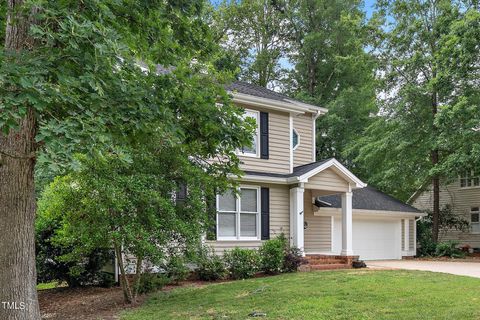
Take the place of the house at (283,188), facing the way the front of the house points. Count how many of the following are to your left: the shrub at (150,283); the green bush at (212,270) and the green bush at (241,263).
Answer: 0

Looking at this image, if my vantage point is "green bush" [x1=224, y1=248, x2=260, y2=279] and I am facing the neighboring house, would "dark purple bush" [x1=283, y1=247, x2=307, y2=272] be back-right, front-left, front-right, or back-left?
front-right

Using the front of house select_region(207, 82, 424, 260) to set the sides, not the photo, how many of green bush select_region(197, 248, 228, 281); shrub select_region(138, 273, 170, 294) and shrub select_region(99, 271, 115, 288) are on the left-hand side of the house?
0

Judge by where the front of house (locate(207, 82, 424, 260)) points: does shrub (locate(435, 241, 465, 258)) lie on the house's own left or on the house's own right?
on the house's own left

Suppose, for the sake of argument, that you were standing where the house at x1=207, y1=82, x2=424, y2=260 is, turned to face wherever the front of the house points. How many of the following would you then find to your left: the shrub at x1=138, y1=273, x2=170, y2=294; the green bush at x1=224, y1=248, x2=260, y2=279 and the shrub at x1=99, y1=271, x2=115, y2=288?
0

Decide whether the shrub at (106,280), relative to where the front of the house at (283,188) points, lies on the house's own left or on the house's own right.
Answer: on the house's own right

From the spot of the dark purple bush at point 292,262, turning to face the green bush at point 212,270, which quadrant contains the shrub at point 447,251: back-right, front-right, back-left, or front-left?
back-right

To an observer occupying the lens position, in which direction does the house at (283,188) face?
facing the viewer and to the right of the viewer

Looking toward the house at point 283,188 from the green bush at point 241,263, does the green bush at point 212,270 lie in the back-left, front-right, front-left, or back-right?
back-left

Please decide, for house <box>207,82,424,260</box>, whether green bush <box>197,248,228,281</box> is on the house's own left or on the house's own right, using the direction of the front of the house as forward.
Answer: on the house's own right

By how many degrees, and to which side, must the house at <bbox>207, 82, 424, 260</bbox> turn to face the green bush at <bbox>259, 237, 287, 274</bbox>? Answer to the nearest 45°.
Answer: approximately 45° to its right
